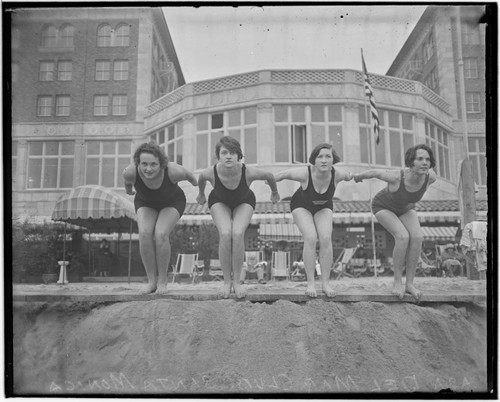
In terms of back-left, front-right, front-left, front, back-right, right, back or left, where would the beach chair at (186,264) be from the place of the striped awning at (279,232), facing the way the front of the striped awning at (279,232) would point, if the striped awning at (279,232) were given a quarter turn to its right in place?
front

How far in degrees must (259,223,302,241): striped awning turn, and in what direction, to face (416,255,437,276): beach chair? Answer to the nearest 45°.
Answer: approximately 90° to its left

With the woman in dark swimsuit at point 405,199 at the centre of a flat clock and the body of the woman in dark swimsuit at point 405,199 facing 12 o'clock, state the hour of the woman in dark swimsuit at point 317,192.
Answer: the woman in dark swimsuit at point 317,192 is roughly at 4 o'clock from the woman in dark swimsuit at point 405,199.

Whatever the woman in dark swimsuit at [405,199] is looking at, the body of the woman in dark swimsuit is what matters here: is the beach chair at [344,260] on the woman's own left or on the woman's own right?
on the woman's own right

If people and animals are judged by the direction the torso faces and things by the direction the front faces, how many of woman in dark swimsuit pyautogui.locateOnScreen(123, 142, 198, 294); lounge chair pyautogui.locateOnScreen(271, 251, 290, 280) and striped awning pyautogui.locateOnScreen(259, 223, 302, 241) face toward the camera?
3

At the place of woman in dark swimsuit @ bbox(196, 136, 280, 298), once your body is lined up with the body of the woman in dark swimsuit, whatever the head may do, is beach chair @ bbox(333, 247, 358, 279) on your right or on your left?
on your left
